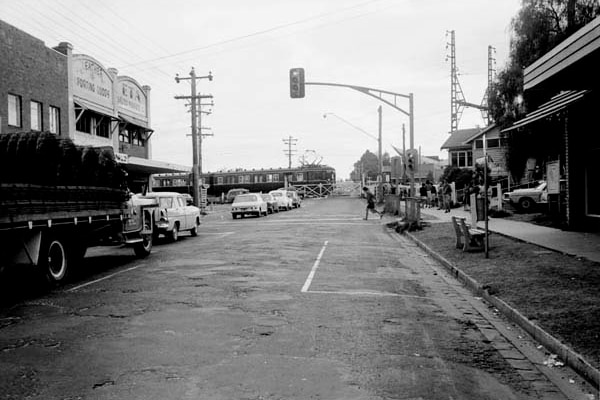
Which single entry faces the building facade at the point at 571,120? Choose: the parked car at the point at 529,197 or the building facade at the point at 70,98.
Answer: the building facade at the point at 70,98

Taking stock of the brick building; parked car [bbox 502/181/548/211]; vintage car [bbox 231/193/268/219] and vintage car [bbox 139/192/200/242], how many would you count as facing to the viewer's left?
1

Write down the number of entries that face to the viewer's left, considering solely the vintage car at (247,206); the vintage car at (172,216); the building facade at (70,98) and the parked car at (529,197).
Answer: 1

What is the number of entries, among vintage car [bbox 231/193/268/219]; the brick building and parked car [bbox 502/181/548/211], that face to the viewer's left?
1

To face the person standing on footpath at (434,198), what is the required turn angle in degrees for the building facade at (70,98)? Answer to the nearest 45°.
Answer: approximately 45° to its left

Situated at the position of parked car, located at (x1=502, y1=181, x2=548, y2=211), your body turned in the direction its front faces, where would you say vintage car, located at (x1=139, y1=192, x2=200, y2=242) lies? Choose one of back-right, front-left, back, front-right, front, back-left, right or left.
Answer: front-left

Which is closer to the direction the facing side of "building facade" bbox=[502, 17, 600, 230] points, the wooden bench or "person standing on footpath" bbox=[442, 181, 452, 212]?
the wooden bench

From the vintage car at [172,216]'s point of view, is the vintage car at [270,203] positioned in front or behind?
in front

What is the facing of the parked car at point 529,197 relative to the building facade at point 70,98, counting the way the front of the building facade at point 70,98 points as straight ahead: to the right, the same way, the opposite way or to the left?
the opposite way

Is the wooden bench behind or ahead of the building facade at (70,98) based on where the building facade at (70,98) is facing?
ahead

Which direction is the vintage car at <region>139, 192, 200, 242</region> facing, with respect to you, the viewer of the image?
facing away from the viewer and to the right of the viewer
